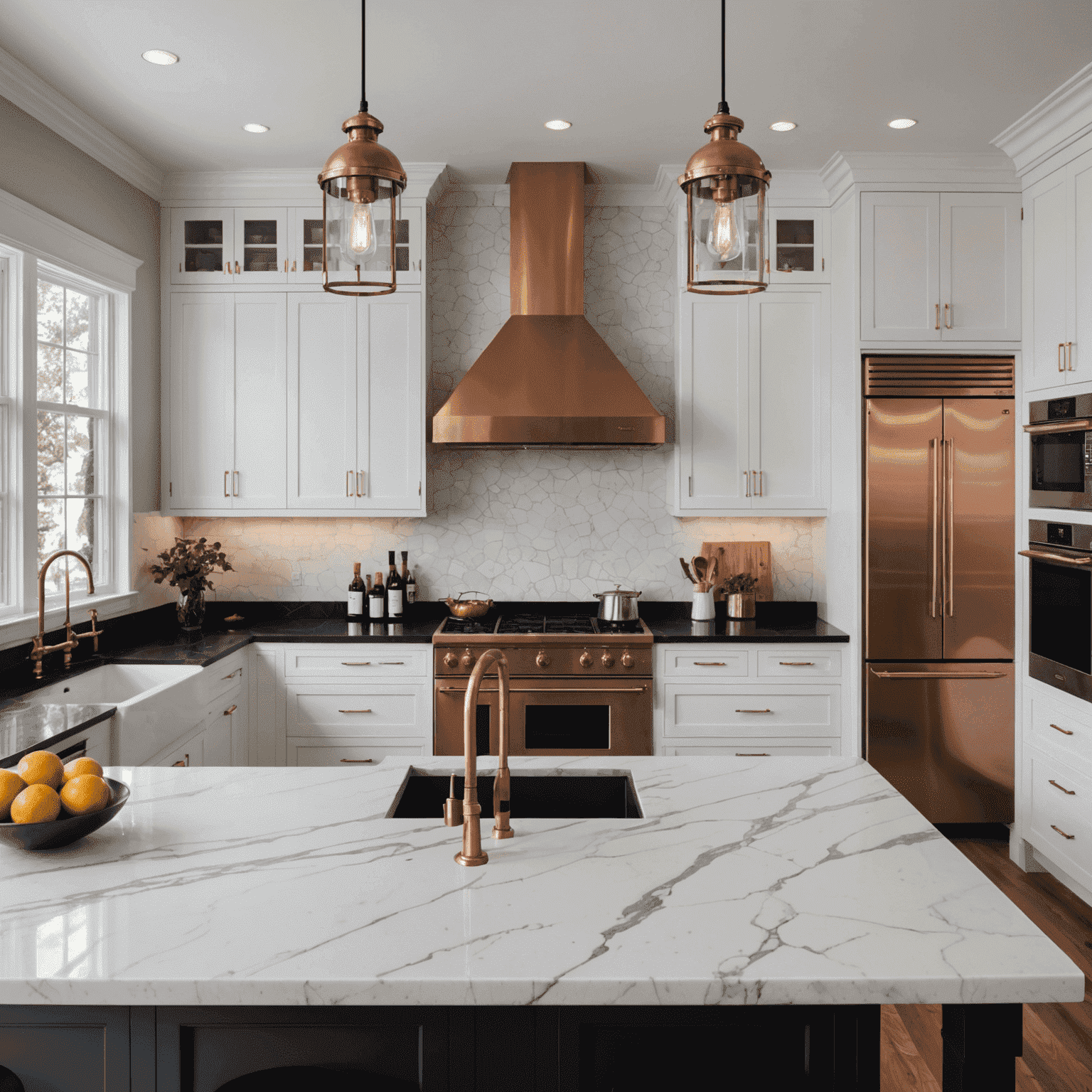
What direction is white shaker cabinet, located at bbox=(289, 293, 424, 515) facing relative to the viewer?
toward the camera

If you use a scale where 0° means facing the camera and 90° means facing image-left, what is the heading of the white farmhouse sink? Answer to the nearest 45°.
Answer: approximately 315°

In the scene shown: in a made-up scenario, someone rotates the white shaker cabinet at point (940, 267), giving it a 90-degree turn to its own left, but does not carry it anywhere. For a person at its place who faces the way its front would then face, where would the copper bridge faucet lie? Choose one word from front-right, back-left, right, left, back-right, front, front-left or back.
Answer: back-right

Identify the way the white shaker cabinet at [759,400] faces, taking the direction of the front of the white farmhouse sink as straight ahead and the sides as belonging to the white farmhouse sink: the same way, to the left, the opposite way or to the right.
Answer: to the right

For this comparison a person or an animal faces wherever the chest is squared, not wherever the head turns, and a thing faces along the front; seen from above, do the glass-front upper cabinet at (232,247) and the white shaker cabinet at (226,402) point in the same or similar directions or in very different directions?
same or similar directions

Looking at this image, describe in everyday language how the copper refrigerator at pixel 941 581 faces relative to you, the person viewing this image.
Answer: facing the viewer

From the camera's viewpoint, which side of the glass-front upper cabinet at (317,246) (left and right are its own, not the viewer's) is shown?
front

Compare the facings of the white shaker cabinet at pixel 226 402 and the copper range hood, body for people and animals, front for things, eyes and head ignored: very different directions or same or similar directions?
same or similar directions

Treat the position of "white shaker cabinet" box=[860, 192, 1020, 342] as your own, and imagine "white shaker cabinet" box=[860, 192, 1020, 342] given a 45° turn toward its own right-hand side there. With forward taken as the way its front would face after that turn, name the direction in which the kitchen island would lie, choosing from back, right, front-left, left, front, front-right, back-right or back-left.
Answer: front-left

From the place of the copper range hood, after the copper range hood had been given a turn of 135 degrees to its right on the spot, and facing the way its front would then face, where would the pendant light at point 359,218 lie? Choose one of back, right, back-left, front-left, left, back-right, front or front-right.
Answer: back-left

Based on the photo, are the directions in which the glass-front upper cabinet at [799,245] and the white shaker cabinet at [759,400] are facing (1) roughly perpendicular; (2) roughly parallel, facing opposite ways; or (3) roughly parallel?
roughly parallel

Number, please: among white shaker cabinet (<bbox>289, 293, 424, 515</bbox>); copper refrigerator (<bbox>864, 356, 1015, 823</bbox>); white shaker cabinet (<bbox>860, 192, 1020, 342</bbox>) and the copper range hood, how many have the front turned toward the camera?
4

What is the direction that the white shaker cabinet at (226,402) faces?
toward the camera

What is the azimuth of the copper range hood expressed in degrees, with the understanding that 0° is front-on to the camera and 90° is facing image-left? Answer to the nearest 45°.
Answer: approximately 0°
